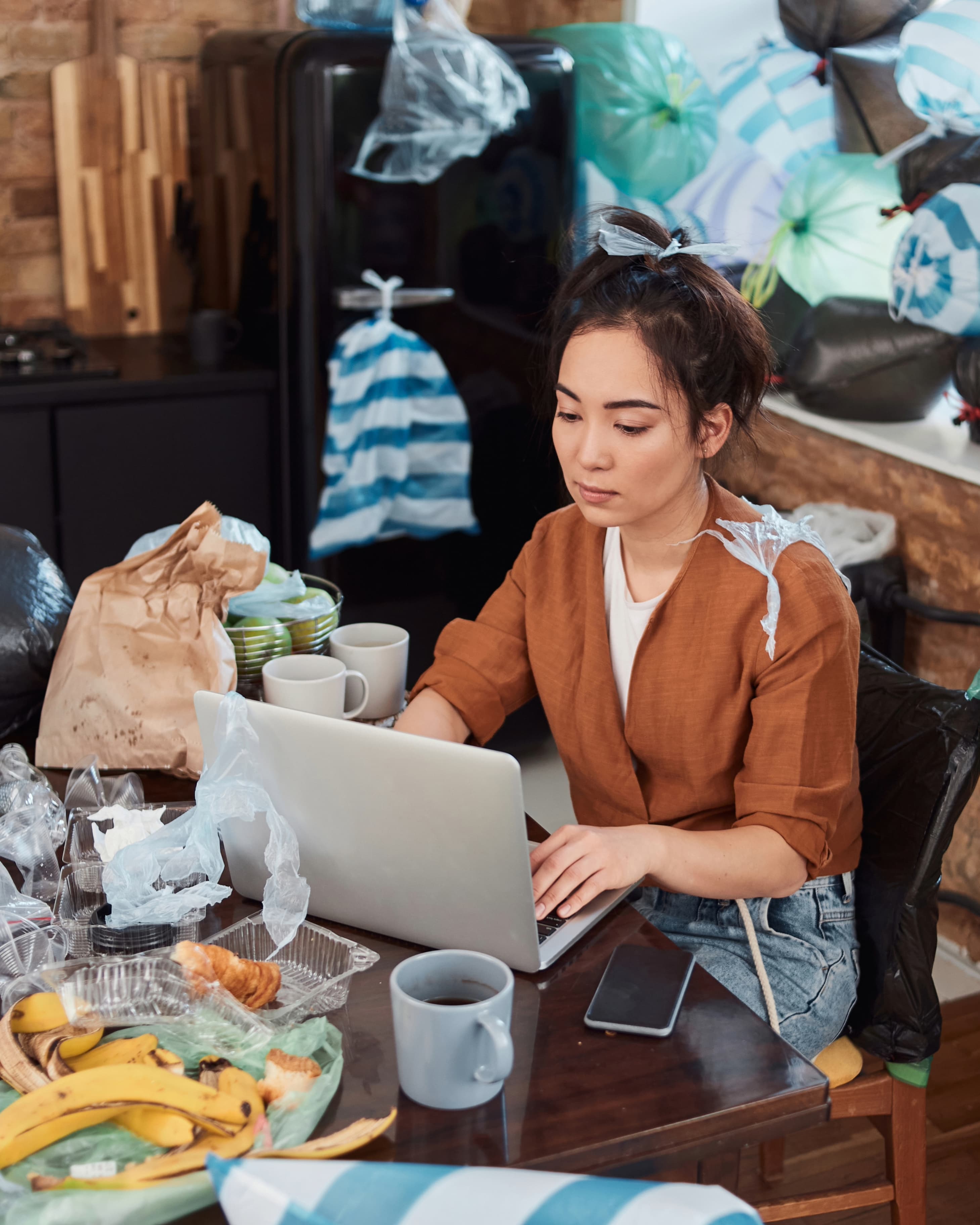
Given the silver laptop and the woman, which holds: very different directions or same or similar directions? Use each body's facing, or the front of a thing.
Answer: very different directions

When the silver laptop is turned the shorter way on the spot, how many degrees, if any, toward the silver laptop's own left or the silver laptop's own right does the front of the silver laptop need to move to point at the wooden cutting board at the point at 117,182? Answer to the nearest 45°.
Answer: approximately 45° to the silver laptop's own left

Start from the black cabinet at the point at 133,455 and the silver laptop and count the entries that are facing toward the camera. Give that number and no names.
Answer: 1

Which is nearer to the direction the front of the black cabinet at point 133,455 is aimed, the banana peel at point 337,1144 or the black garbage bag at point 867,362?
the banana peel

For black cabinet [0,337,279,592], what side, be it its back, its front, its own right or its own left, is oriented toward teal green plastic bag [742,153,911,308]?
left

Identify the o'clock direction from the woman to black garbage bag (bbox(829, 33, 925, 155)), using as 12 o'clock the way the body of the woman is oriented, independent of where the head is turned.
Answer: The black garbage bag is roughly at 5 o'clock from the woman.

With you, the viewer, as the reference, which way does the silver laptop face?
facing away from the viewer and to the right of the viewer
